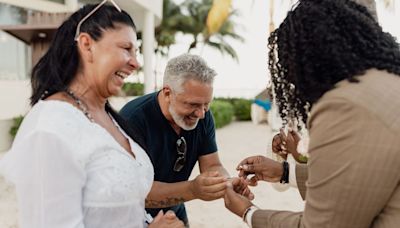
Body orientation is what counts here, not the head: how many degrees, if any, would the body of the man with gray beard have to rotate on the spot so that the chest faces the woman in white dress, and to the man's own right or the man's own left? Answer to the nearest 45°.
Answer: approximately 45° to the man's own right

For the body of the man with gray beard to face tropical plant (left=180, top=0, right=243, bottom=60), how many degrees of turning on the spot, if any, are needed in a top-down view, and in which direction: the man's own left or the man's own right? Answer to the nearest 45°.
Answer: approximately 135° to the man's own left

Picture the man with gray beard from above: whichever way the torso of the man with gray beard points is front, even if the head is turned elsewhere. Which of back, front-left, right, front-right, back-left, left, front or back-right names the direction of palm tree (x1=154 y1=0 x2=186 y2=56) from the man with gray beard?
back-left

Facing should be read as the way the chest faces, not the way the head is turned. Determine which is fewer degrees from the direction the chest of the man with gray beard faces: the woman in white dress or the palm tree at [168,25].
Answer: the woman in white dress

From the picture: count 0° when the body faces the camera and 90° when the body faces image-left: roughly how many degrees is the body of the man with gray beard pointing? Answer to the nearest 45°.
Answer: approximately 315°

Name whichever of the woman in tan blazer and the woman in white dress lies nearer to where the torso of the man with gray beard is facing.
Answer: the woman in tan blazer

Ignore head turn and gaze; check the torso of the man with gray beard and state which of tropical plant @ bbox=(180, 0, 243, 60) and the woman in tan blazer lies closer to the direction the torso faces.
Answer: the woman in tan blazer

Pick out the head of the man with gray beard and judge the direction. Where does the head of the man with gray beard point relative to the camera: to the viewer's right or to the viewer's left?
to the viewer's right

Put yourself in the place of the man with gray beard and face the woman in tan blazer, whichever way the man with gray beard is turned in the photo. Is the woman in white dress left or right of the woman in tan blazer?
right

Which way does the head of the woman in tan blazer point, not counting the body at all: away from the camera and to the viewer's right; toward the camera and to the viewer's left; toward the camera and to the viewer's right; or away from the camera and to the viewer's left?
away from the camera and to the viewer's left

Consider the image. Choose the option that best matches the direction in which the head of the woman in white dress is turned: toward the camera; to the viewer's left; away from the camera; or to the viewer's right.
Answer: to the viewer's right

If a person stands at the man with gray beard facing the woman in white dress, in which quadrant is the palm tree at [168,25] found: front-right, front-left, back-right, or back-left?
back-right

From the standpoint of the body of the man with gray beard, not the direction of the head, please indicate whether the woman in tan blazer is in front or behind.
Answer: in front
